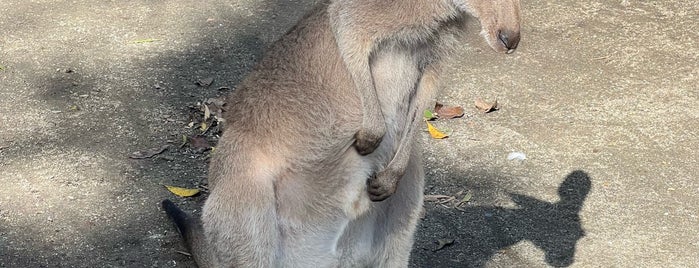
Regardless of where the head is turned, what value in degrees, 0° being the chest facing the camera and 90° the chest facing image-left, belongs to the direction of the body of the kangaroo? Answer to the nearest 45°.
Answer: approximately 315°

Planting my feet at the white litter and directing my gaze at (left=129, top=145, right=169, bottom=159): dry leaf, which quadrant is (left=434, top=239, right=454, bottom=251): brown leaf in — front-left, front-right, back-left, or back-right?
front-left

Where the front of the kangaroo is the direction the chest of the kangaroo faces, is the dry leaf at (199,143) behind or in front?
behind

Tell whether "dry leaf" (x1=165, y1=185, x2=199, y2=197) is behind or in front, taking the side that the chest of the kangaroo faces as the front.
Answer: behind

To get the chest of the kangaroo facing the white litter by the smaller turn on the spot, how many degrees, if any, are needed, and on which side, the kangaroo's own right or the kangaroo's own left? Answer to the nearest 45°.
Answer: approximately 90° to the kangaroo's own left

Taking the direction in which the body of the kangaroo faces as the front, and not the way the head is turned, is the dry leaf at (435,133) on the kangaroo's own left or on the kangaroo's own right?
on the kangaroo's own left

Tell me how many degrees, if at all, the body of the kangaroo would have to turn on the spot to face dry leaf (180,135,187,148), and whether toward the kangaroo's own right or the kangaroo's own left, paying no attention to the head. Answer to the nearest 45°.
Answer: approximately 180°

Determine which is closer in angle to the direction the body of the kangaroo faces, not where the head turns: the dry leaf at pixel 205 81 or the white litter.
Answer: the white litter

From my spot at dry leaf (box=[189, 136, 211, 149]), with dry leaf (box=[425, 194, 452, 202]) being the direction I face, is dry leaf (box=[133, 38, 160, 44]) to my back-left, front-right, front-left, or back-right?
back-left
